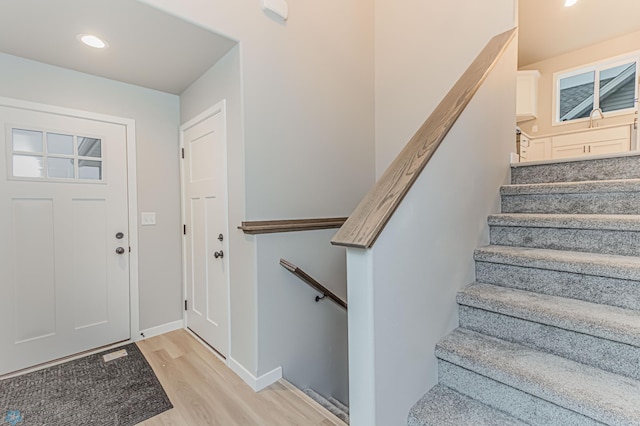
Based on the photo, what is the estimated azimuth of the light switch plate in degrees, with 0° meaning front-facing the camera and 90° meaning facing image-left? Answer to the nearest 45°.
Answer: approximately 0°

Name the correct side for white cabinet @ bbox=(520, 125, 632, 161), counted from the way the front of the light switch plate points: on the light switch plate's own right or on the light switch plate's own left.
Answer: on the light switch plate's own left

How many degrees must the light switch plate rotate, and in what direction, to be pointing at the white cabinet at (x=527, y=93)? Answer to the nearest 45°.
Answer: approximately 90° to its left

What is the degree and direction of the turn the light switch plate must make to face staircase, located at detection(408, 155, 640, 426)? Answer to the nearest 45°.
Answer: approximately 45° to its left

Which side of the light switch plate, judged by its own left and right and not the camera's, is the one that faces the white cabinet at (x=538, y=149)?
left

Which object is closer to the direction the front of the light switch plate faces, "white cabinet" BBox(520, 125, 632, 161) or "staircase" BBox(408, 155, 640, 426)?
the staircase
